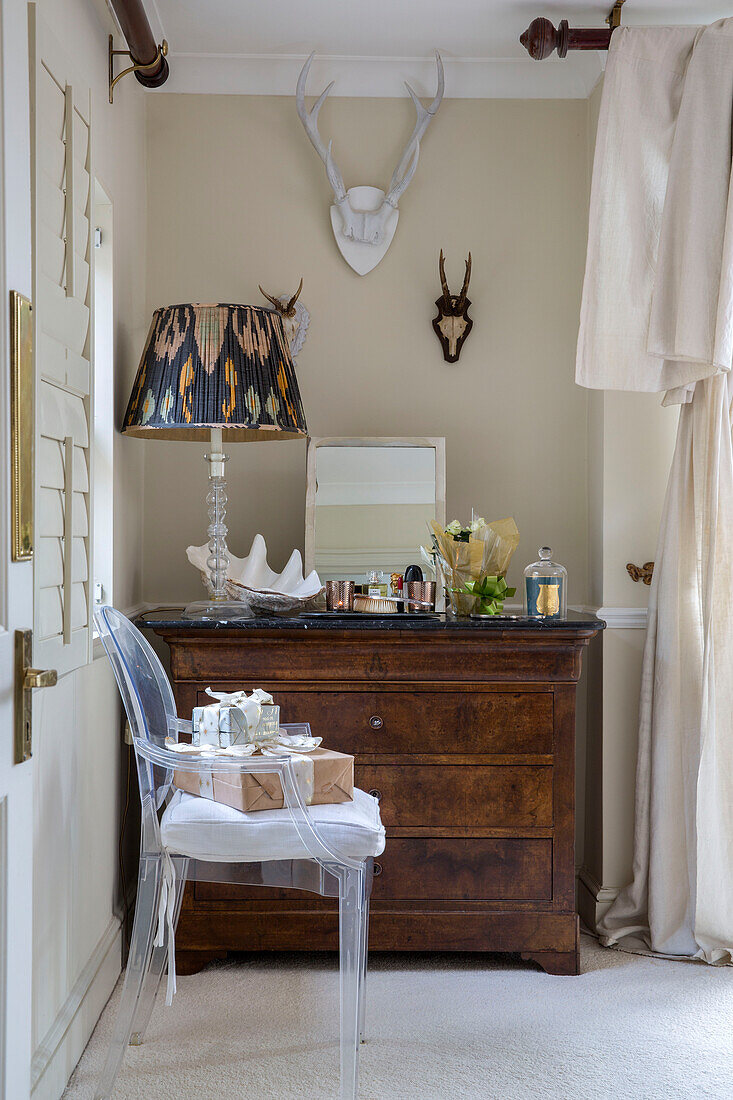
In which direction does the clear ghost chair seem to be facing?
to the viewer's right

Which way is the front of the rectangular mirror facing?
toward the camera

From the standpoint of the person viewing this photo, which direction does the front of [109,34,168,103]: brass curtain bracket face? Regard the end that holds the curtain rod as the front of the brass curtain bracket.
facing to the right of the viewer

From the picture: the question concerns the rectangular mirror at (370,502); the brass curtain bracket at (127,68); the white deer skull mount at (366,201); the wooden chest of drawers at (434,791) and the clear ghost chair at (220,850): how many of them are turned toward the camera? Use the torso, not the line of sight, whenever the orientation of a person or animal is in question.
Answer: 3

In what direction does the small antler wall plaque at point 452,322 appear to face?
toward the camera

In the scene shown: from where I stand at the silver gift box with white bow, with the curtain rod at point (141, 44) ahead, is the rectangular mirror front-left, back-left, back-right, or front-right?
front-right

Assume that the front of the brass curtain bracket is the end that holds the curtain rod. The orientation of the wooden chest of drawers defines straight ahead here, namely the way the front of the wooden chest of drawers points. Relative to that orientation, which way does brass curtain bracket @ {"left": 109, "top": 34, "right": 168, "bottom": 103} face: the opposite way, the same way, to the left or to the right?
to the left

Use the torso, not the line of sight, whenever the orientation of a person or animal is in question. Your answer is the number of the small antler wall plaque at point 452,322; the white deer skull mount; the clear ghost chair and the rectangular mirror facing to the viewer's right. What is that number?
1

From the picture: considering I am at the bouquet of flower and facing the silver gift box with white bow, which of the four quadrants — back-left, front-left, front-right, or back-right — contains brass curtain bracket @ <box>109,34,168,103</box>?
front-right

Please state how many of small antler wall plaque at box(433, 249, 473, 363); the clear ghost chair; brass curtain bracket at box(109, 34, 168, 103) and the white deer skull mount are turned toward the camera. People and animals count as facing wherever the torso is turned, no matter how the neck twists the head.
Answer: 2
